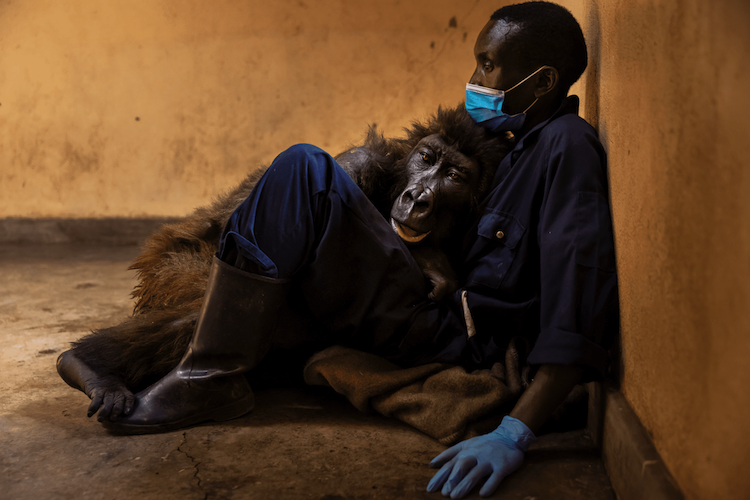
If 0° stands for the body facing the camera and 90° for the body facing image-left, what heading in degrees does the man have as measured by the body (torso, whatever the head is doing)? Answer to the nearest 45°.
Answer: approximately 90°

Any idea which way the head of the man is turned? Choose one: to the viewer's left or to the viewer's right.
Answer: to the viewer's left
